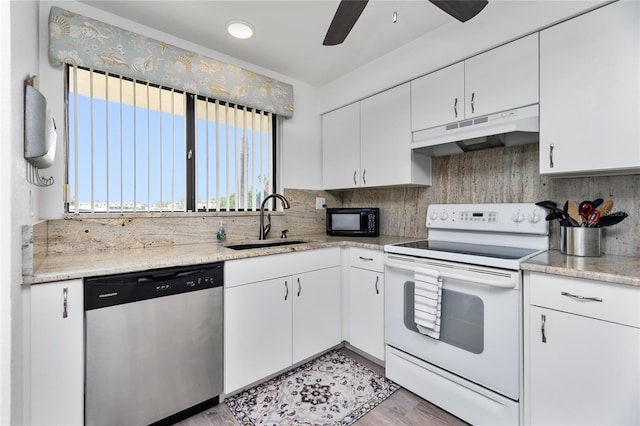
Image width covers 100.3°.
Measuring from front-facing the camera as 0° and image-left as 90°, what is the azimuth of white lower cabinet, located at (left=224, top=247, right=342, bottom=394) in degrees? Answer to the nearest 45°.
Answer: approximately 315°

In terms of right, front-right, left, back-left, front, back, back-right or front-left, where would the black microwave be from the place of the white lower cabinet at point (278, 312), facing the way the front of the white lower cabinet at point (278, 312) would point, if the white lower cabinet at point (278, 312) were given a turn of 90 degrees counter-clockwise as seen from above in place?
front

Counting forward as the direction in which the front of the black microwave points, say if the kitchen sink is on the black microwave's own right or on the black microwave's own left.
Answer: on the black microwave's own right

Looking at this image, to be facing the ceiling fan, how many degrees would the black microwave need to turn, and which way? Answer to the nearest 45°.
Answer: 0° — it already faces it

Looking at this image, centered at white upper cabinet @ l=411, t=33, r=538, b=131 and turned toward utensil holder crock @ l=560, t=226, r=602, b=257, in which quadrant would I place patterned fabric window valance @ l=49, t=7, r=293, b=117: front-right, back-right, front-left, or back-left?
back-right

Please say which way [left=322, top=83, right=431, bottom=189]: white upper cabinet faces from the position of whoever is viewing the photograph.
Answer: facing the viewer and to the left of the viewer

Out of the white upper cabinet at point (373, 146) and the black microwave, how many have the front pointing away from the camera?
0

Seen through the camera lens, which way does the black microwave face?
facing the viewer

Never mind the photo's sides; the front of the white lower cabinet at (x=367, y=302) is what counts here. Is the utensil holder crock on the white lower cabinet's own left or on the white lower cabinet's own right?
on the white lower cabinet's own left

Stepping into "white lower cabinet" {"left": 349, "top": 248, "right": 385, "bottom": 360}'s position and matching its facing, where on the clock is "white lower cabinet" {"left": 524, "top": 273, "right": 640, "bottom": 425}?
"white lower cabinet" {"left": 524, "top": 273, "right": 640, "bottom": 425} is roughly at 9 o'clock from "white lower cabinet" {"left": 349, "top": 248, "right": 385, "bottom": 360}.

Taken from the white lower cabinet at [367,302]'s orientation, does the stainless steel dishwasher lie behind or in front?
in front
